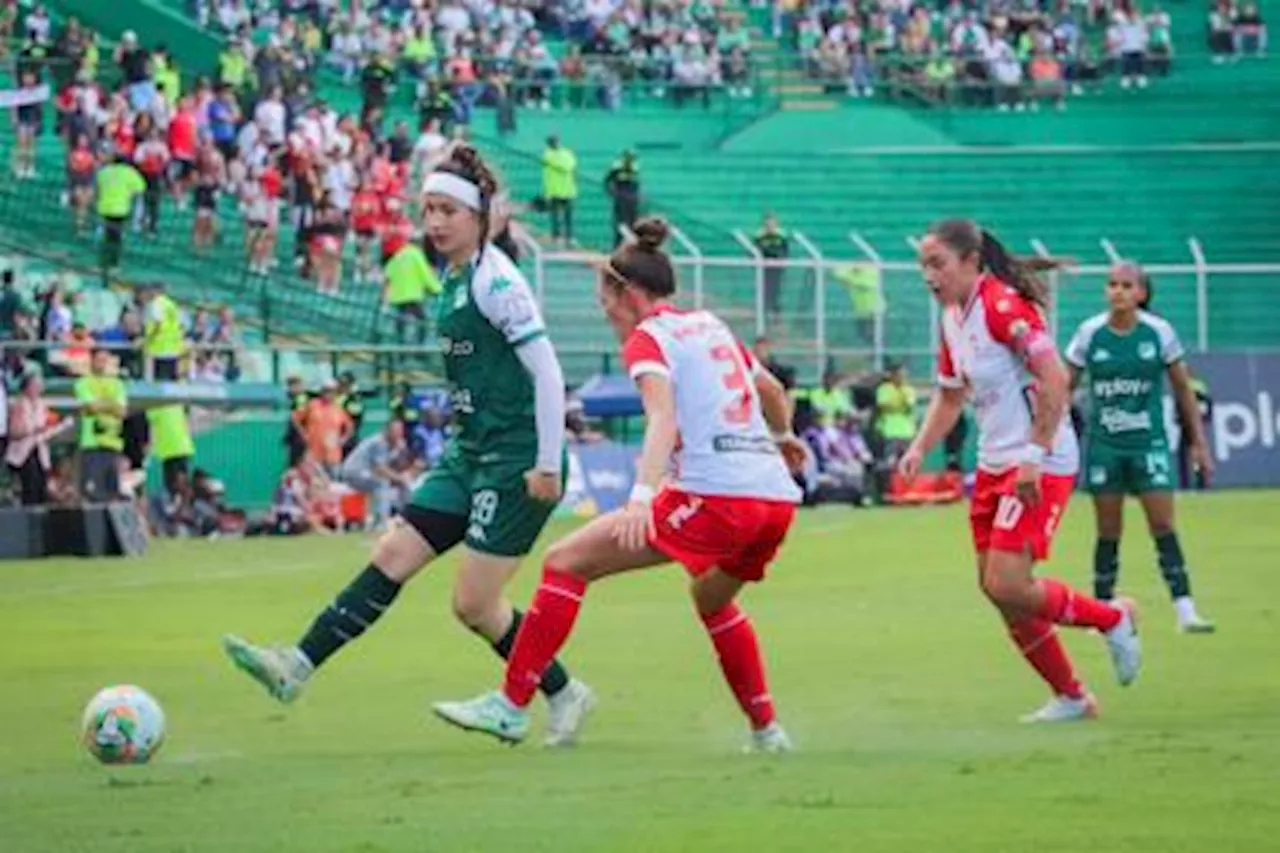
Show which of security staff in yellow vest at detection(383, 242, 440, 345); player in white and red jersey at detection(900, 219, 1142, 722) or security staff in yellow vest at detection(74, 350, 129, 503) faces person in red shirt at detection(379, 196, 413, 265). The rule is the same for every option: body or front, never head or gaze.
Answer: security staff in yellow vest at detection(383, 242, 440, 345)

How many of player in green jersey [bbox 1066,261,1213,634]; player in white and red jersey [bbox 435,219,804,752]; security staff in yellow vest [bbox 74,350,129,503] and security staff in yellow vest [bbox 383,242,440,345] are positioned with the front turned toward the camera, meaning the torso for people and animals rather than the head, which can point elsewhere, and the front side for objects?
2

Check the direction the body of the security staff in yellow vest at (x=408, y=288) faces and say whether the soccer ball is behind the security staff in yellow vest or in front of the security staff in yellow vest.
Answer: behind

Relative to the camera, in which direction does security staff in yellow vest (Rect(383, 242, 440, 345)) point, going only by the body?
away from the camera

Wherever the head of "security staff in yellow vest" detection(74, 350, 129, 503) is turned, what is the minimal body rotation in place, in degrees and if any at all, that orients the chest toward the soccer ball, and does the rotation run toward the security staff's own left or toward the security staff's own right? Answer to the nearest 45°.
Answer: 0° — they already face it

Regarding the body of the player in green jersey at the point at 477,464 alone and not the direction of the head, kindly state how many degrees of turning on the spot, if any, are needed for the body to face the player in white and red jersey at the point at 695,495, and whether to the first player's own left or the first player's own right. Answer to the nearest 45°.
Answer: approximately 90° to the first player's own left

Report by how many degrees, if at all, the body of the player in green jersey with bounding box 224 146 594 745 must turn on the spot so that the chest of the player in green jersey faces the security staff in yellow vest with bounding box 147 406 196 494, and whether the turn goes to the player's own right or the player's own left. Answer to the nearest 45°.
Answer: approximately 135° to the player's own right

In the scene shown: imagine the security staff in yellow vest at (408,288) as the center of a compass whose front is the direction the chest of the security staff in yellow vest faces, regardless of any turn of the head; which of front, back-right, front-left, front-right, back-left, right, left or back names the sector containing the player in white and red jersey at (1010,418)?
back

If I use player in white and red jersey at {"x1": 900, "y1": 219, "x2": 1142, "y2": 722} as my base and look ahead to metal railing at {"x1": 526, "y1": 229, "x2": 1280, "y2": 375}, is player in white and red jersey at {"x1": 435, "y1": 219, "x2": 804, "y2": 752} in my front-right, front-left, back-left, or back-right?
back-left

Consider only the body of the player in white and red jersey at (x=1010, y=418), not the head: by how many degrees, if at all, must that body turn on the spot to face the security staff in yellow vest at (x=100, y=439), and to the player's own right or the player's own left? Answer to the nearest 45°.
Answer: approximately 90° to the player's own right

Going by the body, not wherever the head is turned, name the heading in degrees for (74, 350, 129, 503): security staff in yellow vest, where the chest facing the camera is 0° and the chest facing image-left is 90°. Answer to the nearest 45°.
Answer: approximately 0°

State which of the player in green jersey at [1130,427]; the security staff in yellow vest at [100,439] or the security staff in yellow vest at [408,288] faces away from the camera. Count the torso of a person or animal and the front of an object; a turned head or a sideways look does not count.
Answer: the security staff in yellow vest at [408,288]

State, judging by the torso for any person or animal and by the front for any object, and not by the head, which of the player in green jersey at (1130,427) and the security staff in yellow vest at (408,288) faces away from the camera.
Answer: the security staff in yellow vest
